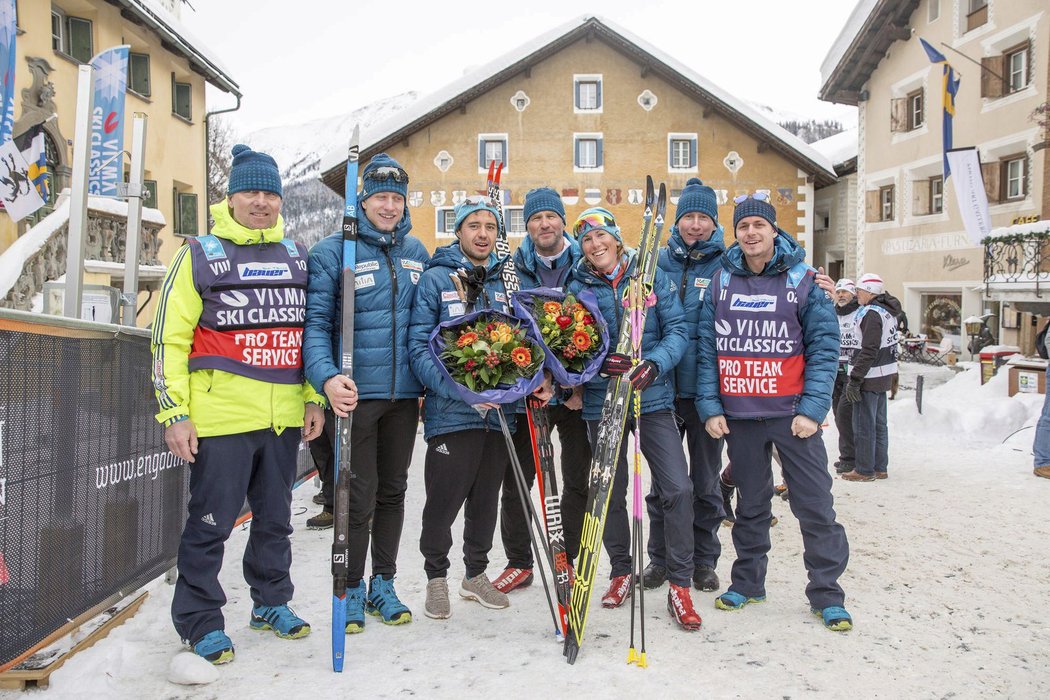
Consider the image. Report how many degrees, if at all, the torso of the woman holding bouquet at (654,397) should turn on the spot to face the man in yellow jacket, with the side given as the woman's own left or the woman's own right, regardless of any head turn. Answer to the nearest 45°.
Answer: approximately 45° to the woman's own right

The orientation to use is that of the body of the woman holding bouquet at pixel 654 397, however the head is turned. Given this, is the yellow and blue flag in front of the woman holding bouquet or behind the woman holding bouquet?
behind

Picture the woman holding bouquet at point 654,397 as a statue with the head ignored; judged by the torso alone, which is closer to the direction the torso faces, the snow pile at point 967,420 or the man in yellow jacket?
the man in yellow jacket

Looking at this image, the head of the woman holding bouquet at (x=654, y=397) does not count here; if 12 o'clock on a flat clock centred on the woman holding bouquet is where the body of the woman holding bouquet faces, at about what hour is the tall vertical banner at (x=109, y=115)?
The tall vertical banner is roughly at 4 o'clock from the woman holding bouquet.

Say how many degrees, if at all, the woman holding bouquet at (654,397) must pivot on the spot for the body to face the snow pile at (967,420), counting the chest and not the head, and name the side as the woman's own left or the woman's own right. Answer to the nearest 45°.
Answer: approximately 135° to the woman's own left

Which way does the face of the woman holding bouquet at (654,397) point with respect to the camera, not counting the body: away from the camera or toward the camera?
toward the camera

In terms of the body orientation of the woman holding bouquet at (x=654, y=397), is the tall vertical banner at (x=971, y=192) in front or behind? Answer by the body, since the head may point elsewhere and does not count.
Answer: behind

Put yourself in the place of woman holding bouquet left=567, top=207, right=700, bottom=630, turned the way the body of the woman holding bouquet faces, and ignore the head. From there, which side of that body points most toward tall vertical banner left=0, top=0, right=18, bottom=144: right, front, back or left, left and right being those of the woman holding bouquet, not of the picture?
right

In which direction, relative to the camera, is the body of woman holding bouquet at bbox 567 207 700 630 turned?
toward the camera

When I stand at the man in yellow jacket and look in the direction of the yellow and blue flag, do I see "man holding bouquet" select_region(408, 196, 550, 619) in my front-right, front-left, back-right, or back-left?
front-right

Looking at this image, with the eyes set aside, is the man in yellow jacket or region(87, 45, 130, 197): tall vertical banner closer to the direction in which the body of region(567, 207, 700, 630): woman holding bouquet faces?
the man in yellow jacket

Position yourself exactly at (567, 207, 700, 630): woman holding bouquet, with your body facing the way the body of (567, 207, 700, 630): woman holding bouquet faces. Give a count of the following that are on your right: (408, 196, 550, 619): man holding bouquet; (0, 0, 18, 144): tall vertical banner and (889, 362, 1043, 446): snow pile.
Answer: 2
